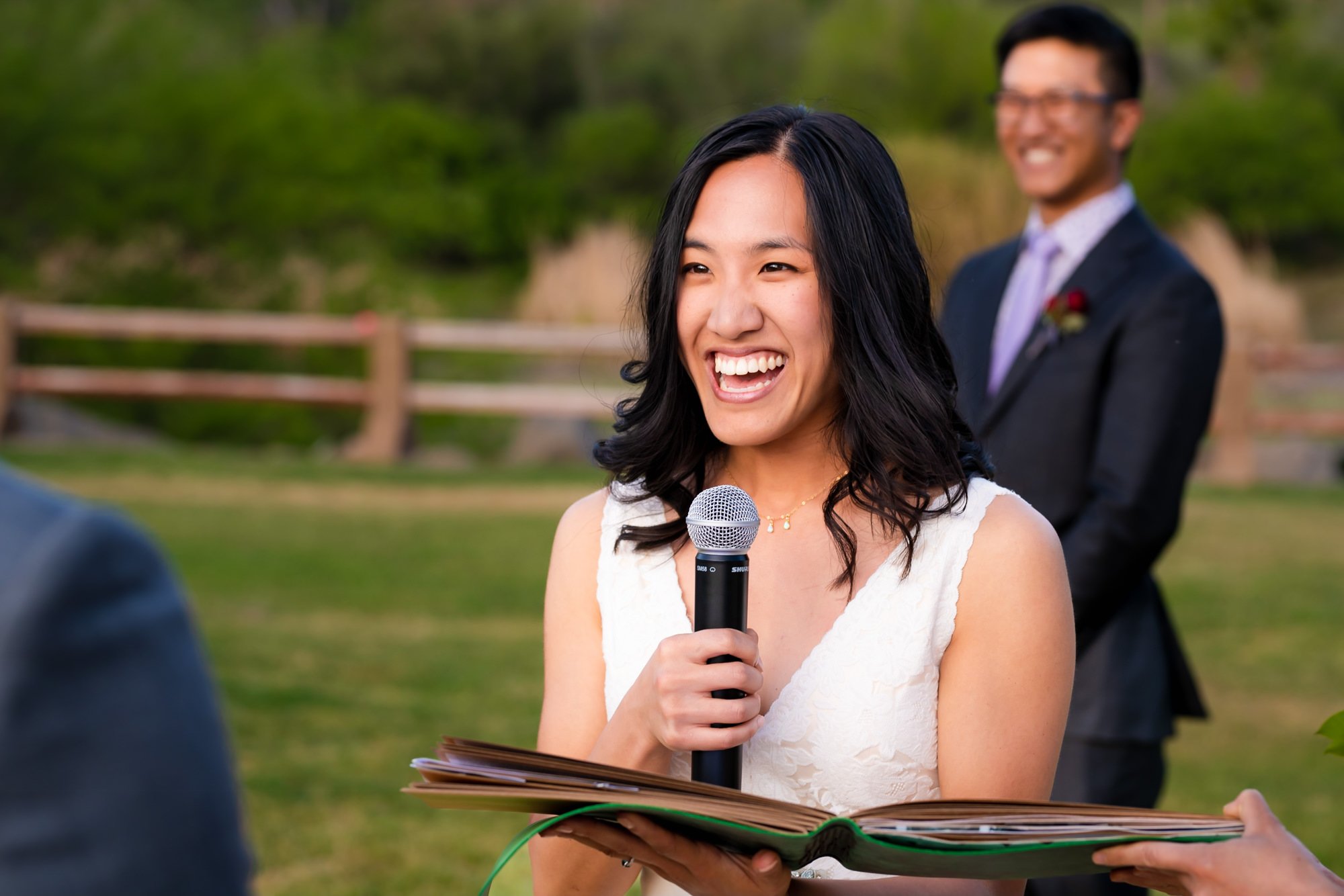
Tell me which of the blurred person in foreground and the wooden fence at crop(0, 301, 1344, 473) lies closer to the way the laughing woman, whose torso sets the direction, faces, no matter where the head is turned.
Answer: the blurred person in foreground

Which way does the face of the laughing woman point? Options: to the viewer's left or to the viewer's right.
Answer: to the viewer's left

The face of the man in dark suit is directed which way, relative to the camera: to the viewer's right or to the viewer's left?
to the viewer's left

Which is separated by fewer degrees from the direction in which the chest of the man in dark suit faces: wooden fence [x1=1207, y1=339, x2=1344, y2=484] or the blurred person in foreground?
the blurred person in foreground

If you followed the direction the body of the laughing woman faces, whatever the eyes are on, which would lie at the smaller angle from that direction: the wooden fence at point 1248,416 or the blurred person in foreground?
the blurred person in foreground
